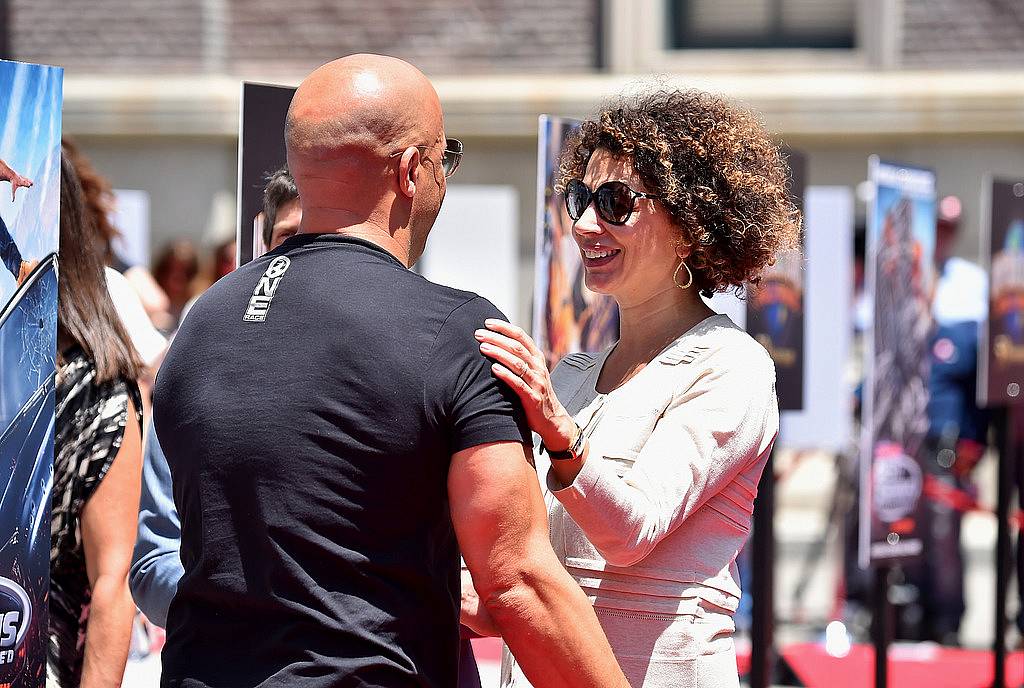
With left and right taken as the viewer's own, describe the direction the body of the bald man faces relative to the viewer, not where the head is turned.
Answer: facing away from the viewer and to the right of the viewer

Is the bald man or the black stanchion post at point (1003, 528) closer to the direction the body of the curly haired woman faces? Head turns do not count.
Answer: the bald man

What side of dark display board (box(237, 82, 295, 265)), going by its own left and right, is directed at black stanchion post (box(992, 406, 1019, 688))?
left

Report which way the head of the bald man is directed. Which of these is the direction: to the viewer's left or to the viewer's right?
to the viewer's right

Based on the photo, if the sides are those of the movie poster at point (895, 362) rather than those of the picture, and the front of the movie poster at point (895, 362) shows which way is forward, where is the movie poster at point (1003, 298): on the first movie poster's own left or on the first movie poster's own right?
on the first movie poster's own left

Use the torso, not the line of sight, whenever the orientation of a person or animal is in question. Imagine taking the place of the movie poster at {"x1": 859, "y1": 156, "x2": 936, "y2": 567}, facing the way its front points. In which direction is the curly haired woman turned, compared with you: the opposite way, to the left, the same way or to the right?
to the right

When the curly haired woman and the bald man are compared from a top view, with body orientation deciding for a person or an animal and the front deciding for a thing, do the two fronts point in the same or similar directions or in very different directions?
very different directions

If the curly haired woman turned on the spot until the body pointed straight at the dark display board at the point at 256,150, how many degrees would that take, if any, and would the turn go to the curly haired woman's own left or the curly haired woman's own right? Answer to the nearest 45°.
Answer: approximately 90° to the curly haired woman's own right
